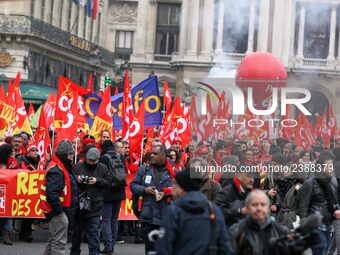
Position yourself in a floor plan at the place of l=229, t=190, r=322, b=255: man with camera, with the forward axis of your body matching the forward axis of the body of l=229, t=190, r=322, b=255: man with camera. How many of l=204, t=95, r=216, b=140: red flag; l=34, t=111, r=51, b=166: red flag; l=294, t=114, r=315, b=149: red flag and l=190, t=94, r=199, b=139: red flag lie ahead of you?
0

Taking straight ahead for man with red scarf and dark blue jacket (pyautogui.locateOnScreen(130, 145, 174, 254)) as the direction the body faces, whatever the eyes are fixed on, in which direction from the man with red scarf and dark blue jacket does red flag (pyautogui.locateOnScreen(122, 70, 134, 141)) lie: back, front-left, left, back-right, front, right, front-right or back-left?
back

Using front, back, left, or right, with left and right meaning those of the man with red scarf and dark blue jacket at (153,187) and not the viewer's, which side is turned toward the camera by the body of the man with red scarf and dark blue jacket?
front

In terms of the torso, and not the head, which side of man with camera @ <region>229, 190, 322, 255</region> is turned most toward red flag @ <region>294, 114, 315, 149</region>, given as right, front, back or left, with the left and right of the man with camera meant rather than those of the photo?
back

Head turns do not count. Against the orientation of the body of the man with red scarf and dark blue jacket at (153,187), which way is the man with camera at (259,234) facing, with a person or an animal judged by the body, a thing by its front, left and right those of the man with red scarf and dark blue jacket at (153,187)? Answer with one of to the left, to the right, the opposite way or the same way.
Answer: the same way

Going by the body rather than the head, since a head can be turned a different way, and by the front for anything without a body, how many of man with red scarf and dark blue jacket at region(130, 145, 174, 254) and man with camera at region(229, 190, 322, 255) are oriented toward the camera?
2

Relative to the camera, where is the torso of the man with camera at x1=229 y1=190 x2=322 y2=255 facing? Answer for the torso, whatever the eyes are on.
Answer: toward the camera

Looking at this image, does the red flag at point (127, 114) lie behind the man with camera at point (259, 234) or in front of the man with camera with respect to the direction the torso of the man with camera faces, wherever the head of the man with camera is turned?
behind

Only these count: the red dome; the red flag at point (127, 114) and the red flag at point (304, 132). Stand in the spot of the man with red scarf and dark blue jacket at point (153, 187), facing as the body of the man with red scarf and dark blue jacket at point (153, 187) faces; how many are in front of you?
0

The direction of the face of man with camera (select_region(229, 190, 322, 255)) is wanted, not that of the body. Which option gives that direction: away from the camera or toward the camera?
toward the camera

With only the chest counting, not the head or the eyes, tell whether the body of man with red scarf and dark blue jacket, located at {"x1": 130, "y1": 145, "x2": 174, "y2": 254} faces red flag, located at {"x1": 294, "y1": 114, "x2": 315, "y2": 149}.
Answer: no

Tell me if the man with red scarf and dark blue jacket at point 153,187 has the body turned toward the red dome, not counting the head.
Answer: no

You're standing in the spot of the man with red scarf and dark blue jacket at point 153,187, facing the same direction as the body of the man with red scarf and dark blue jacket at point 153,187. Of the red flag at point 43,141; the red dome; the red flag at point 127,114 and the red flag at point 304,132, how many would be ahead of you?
0
